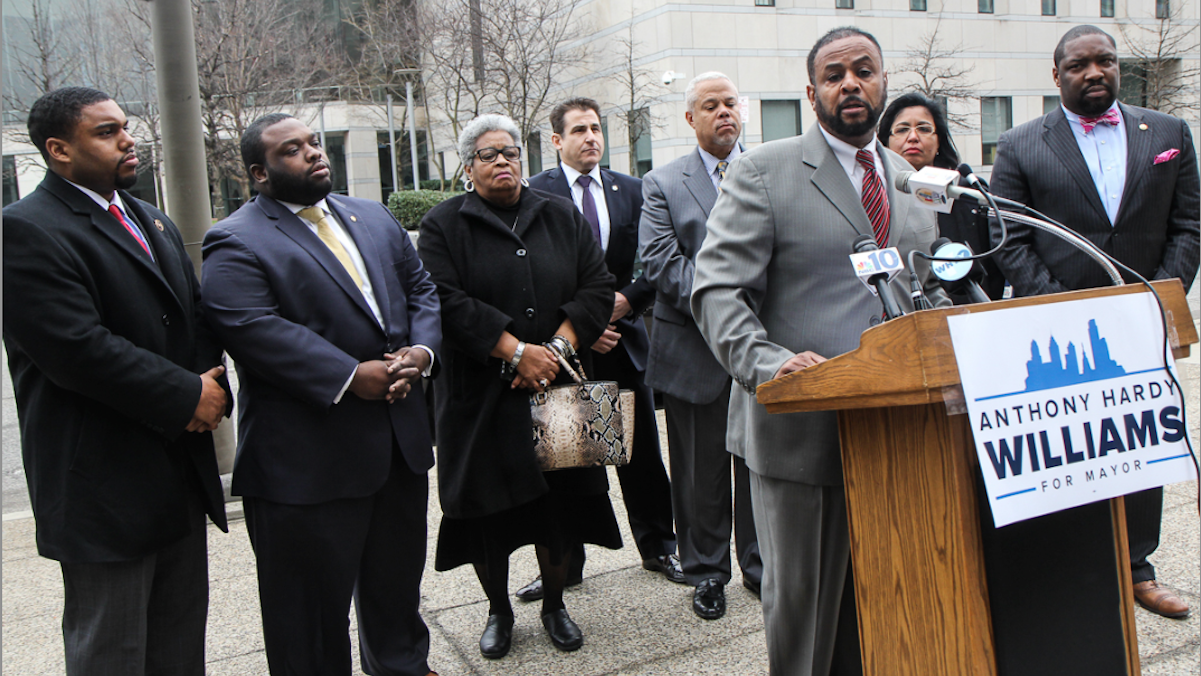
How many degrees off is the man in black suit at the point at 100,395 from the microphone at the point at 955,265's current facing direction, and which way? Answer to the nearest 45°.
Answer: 0° — it already faces them

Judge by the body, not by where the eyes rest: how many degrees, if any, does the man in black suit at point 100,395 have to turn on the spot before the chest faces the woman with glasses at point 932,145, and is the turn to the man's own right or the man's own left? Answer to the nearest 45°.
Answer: approximately 45° to the man's own left

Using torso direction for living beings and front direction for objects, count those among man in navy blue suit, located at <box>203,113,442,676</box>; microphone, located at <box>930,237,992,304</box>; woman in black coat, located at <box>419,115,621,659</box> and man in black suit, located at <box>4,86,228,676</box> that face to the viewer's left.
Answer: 1

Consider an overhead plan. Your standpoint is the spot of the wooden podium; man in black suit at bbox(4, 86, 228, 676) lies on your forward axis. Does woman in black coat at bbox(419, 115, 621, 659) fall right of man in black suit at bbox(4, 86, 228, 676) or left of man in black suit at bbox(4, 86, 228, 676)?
right

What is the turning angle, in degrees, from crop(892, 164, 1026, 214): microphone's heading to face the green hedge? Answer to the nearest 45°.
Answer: approximately 45° to its right

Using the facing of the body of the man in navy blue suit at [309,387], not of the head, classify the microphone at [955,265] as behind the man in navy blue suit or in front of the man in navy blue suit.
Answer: in front

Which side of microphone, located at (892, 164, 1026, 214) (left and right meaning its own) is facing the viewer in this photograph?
left

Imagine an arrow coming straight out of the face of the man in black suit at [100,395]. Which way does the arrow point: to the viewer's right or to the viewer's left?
to the viewer's right

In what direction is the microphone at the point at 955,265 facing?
to the viewer's left

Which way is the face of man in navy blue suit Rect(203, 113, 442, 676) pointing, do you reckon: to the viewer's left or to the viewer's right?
to the viewer's right

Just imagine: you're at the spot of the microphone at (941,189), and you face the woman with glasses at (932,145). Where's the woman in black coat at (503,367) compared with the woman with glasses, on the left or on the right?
left

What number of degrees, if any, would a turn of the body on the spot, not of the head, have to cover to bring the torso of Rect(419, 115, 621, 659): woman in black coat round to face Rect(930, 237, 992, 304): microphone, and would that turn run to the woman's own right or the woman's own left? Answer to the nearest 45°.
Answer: approximately 45° to the woman's own left
